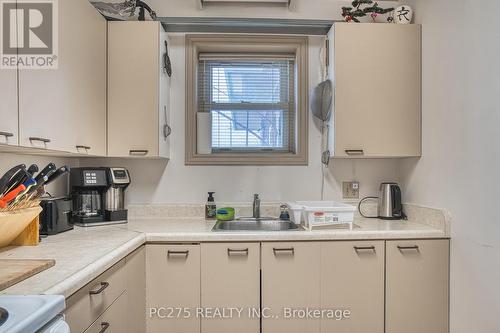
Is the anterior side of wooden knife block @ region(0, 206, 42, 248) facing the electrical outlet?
yes

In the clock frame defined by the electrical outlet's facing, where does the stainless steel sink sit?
The stainless steel sink is roughly at 2 o'clock from the electrical outlet.

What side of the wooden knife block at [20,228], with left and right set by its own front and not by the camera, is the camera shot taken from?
right

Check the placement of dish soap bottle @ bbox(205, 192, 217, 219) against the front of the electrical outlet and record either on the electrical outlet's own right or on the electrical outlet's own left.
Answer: on the electrical outlet's own right

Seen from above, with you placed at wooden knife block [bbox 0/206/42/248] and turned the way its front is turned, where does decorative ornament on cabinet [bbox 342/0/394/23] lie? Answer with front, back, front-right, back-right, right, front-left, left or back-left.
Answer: front

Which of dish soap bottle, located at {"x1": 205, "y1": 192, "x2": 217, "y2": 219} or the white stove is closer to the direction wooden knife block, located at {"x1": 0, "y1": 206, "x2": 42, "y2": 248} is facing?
the dish soap bottle

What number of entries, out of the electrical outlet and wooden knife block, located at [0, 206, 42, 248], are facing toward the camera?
1

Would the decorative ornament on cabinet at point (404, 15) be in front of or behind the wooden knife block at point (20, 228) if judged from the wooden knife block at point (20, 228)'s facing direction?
in front

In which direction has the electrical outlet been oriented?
toward the camera

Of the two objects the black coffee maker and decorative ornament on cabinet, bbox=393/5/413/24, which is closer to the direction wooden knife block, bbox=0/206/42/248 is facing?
the decorative ornament on cabinet

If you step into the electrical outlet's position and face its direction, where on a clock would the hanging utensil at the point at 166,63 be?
The hanging utensil is roughly at 2 o'clock from the electrical outlet.
